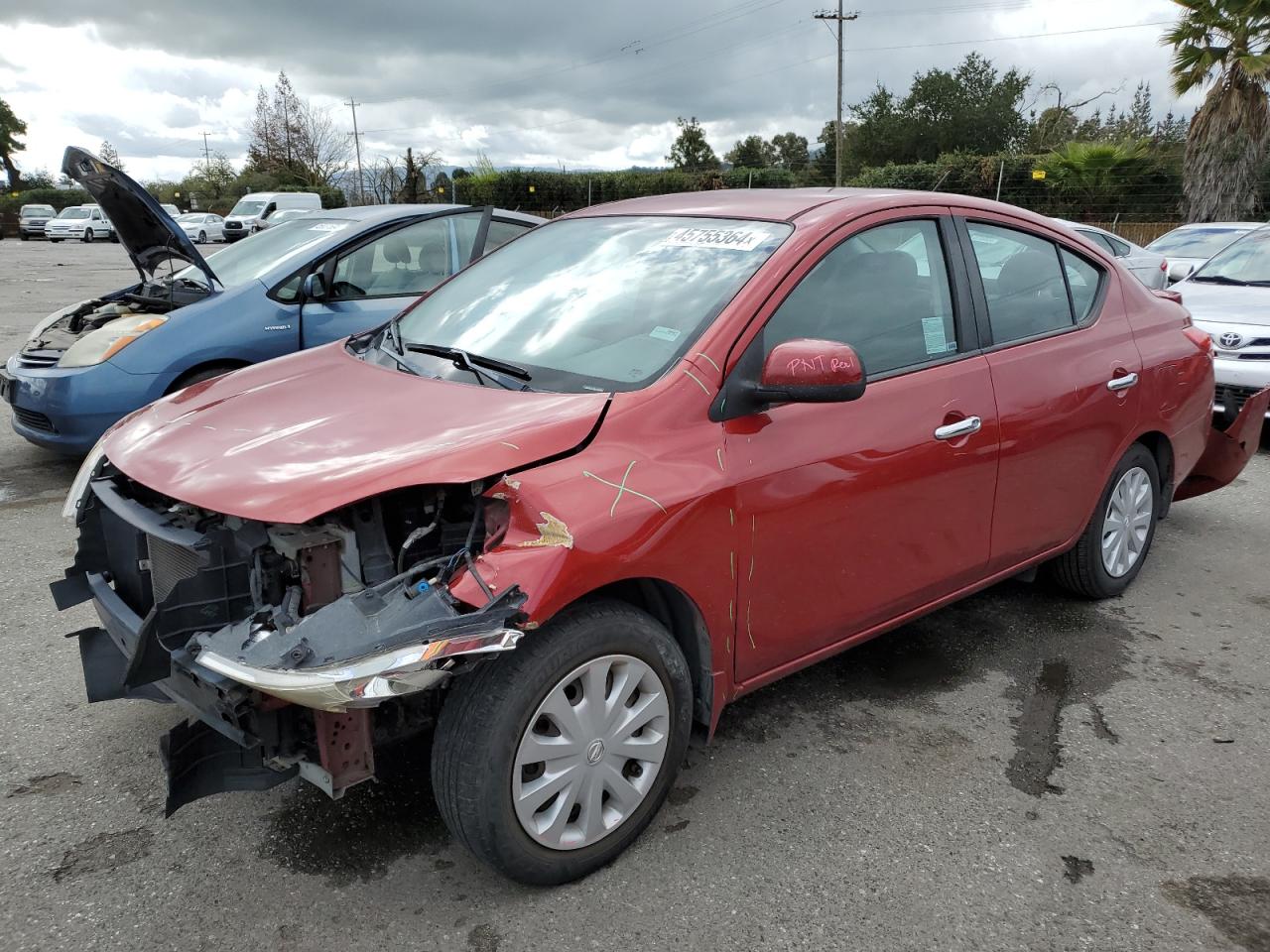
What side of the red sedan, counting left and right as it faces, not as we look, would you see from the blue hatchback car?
right

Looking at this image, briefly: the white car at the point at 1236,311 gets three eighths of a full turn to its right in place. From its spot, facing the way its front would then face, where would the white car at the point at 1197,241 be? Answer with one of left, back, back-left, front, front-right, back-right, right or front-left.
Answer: front

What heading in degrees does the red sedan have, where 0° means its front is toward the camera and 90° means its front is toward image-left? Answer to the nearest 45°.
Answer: approximately 45°

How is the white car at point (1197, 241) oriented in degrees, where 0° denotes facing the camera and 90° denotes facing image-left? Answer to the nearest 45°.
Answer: approximately 45°

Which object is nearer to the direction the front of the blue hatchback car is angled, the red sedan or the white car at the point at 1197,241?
the red sedan

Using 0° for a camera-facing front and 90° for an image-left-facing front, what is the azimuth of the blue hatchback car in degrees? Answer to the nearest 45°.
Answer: approximately 45°

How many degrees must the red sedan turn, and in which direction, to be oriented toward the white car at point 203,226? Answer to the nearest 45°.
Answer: approximately 90° to its right

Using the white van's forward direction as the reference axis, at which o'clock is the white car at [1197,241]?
The white car is roughly at 10 o'clock from the white van.

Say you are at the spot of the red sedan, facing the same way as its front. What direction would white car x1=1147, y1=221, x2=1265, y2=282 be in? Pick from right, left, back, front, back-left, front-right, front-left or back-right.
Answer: back
